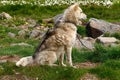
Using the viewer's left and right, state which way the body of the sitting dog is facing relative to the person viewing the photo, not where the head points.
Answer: facing to the right of the viewer

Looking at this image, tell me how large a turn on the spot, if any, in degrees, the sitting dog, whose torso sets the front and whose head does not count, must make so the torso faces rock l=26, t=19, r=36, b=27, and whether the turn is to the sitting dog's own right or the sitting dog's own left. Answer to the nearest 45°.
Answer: approximately 90° to the sitting dog's own left

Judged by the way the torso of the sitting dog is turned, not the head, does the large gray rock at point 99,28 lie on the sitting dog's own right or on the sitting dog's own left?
on the sitting dog's own left

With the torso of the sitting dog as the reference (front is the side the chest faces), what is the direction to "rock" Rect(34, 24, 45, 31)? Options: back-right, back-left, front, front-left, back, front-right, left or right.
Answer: left
